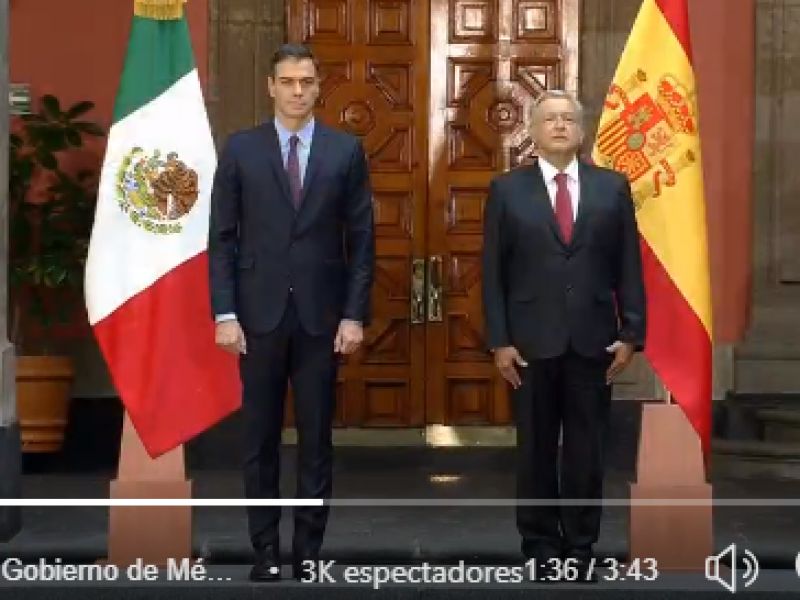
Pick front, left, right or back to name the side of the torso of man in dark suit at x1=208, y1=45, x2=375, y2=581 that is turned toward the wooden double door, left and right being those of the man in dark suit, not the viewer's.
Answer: back

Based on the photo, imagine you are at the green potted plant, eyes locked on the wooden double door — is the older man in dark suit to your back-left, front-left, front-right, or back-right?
front-right

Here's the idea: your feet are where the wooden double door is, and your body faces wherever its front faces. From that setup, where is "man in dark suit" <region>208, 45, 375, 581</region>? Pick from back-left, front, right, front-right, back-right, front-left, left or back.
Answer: front

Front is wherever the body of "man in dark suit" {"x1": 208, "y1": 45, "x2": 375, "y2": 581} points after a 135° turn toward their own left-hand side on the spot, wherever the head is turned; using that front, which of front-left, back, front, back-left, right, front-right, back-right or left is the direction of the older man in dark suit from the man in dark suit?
front-right

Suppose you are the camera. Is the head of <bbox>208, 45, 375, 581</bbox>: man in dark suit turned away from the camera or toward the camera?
toward the camera

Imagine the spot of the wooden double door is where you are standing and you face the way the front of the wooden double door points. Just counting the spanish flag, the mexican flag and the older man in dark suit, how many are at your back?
0

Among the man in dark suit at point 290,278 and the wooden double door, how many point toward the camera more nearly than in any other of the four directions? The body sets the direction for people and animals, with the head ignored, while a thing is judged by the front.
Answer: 2

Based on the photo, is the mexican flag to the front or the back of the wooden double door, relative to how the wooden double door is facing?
to the front

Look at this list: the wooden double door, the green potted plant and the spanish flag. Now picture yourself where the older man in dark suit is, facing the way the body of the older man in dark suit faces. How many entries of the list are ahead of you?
0

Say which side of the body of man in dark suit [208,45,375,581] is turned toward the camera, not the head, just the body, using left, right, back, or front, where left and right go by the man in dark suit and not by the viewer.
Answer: front

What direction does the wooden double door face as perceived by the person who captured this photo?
facing the viewer

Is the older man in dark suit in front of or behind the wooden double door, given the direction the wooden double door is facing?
in front

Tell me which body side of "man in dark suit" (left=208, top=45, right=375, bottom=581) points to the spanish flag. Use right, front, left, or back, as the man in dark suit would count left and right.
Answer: left

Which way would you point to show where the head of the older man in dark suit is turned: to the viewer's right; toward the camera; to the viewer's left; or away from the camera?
toward the camera

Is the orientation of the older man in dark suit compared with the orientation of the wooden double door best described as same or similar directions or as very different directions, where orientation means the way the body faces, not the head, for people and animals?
same or similar directions

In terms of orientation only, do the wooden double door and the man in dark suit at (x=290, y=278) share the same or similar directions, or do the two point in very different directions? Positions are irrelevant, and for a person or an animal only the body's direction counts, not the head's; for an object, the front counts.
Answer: same or similar directions

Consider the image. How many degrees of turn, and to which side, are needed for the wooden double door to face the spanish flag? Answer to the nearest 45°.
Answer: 0° — it already faces it
